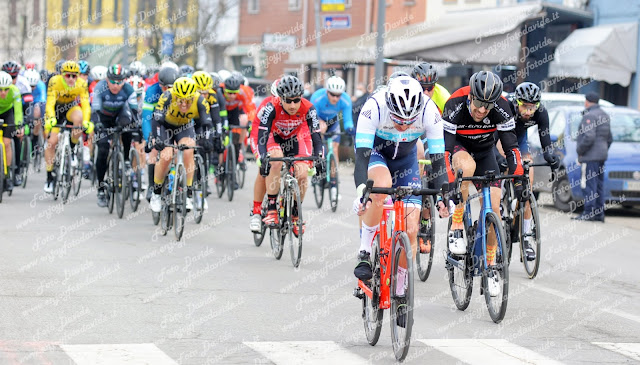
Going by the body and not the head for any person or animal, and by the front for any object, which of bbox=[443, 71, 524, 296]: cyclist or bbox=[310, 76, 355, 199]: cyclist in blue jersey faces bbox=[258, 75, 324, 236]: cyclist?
the cyclist in blue jersey

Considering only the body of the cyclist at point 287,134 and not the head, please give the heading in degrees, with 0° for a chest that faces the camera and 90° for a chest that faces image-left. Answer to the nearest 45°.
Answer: approximately 0°

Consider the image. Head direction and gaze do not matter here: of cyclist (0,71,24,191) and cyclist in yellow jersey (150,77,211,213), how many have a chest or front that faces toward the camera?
2

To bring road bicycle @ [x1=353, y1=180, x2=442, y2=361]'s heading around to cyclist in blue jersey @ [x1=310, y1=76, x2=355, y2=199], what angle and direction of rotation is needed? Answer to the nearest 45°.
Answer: approximately 180°

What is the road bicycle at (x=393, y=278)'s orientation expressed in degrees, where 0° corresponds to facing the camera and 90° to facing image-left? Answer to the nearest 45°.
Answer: approximately 0°

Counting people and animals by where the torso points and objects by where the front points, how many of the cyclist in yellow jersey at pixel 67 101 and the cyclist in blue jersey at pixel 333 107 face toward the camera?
2

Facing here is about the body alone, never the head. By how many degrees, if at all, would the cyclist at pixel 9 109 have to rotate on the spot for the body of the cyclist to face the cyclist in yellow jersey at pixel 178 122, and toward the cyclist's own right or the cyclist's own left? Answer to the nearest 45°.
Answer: approximately 45° to the cyclist's own left
